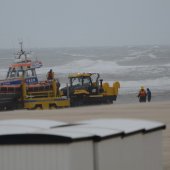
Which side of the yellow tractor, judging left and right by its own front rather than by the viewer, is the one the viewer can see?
right

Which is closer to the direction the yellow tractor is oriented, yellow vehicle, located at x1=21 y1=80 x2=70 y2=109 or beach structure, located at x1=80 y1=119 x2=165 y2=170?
the beach structure

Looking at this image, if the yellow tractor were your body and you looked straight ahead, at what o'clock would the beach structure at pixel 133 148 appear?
The beach structure is roughly at 3 o'clock from the yellow tractor.

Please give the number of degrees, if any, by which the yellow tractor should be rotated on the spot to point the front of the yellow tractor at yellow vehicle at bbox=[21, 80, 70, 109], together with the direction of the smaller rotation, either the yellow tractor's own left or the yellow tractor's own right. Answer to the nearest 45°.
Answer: approximately 135° to the yellow tractor's own right

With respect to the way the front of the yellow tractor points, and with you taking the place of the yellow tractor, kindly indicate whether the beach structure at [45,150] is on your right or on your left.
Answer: on your right
